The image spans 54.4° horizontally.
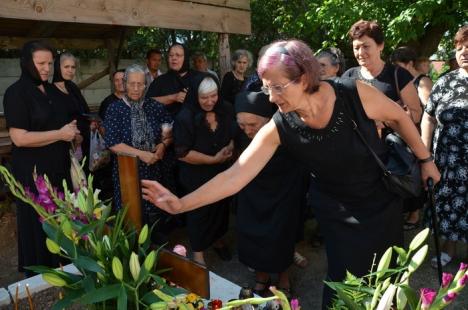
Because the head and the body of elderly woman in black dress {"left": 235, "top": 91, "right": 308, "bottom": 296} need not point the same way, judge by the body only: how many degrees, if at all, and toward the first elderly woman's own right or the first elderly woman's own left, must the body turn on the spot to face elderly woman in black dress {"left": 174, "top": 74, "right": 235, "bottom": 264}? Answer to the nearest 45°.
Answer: approximately 90° to the first elderly woman's own right

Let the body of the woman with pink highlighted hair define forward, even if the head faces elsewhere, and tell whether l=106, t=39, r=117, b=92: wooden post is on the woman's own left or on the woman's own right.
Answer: on the woman's own right

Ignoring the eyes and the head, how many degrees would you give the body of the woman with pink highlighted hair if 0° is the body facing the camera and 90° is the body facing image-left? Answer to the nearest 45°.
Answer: approximately 45°

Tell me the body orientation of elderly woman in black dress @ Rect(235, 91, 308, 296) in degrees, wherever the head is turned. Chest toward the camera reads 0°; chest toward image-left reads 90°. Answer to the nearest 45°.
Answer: approximately 45°

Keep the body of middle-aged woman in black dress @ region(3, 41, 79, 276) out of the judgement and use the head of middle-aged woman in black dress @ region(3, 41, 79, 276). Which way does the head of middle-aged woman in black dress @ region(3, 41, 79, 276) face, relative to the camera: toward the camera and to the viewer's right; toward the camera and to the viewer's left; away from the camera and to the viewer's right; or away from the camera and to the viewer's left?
toward the camera and to the viewer's right

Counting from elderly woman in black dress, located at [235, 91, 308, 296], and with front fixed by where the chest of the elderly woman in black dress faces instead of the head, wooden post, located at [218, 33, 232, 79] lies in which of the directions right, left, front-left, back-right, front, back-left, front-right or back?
back-right

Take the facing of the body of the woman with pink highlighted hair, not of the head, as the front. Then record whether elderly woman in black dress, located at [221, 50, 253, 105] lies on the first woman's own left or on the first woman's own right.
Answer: on the first woman's own right

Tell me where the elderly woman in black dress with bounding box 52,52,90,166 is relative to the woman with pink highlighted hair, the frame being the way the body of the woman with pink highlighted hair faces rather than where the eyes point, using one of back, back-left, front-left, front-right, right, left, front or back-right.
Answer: right
